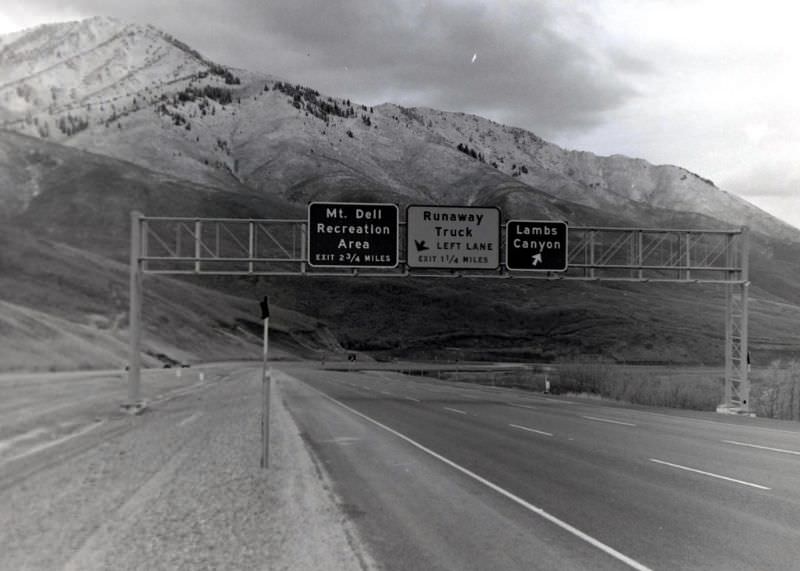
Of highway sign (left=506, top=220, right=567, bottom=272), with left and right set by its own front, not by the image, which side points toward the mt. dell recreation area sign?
right

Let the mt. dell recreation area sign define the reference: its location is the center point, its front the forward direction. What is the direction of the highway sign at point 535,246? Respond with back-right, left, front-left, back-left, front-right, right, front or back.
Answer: left

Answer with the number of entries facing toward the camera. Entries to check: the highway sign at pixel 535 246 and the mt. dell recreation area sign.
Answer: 2

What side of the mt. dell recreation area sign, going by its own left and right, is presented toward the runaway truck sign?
left

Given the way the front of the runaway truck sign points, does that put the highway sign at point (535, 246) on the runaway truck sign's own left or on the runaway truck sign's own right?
on the runaway truck sign's own left

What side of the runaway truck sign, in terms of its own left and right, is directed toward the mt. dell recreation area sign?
right

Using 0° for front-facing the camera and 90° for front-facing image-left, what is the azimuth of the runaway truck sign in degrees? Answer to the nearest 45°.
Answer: approximately 0°

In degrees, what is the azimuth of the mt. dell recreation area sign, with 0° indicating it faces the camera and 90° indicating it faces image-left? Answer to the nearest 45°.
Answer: approximately 0°

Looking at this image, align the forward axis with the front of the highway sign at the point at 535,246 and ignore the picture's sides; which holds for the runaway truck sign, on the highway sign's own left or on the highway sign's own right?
on the highway sign's own right
